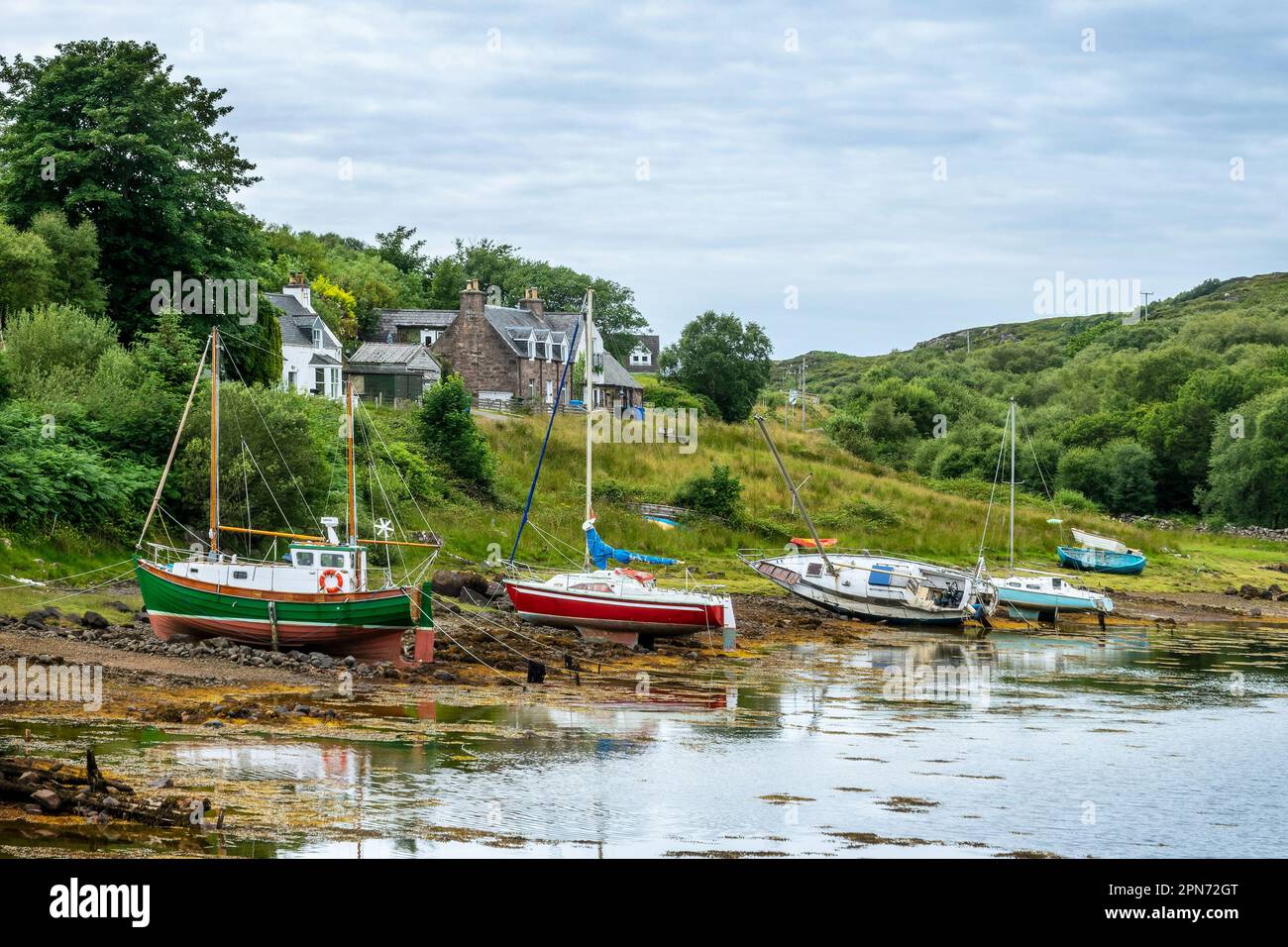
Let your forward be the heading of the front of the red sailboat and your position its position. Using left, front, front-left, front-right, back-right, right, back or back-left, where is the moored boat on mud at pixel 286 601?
front-left

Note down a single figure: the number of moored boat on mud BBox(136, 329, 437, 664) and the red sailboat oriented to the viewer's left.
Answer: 2

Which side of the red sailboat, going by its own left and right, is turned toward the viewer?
left

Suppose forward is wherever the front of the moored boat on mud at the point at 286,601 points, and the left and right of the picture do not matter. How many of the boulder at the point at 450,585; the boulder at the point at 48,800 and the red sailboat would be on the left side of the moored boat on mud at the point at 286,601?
1

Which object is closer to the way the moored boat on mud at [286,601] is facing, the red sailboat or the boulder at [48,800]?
the boulder

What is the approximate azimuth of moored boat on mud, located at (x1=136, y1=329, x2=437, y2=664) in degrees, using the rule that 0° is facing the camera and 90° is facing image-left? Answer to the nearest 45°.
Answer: approximately 90°

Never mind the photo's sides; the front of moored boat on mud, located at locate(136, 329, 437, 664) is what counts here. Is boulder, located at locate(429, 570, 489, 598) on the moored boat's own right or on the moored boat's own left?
on the moored boat's own right

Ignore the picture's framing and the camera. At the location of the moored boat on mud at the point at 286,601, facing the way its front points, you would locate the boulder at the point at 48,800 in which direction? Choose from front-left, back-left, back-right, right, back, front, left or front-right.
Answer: left

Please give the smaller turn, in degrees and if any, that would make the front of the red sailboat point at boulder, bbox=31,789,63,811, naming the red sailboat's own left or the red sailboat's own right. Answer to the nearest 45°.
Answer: approximately 90° to the red sailboat's own left
